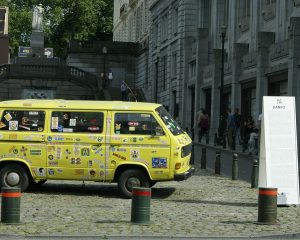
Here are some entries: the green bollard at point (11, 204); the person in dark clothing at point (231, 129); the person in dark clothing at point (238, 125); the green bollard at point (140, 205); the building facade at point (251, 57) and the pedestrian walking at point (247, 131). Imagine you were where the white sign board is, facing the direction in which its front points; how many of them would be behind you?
4

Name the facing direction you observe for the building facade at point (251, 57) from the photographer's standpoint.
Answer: facing the viewer and to the left of the viewer

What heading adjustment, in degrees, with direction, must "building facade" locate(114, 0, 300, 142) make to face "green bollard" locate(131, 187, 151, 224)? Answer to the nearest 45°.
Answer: approximately 45° to its left

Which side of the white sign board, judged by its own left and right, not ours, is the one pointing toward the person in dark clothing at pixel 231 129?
back

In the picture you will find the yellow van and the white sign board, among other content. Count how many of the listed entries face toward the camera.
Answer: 1

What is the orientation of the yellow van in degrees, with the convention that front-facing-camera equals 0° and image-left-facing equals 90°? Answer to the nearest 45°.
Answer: approximately 270°

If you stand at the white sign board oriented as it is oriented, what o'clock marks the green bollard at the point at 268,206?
The green bollard is roughly at 12 o'clock from the white sign board.

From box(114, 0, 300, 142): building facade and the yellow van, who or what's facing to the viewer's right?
the yellow van

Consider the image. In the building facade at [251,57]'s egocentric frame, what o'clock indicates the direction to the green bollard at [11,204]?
The green bollard is roughly at 11 o'clock from the building facade.

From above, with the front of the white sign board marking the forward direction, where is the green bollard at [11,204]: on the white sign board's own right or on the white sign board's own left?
on the white sign board's own right

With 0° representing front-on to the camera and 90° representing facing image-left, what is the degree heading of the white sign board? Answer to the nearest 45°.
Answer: approximately 0°

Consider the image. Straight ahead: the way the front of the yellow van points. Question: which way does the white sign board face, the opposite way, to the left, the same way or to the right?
to the right

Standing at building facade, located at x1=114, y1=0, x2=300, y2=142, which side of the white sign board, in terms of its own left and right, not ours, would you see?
back
